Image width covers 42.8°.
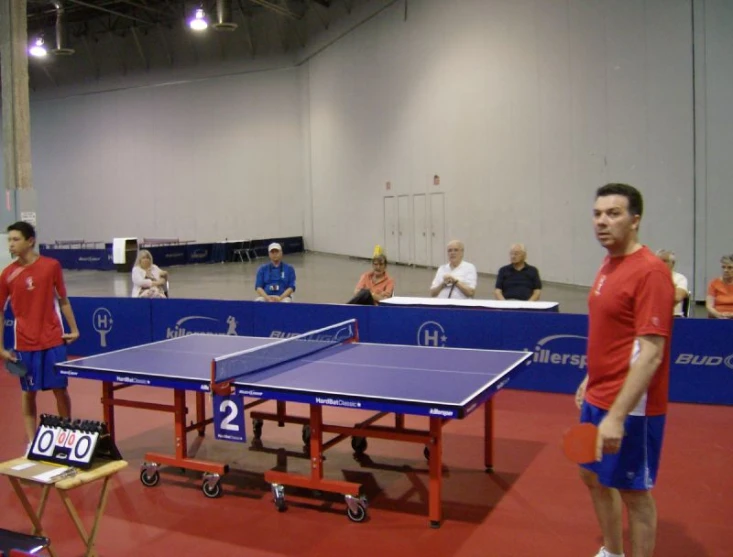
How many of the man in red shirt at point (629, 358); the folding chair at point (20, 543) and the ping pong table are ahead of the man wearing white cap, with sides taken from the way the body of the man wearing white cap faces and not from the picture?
3

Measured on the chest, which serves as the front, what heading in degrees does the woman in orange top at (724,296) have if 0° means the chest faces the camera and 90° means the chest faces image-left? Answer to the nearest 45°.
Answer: approximately 0°

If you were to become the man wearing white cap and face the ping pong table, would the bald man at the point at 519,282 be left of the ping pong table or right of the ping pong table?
left

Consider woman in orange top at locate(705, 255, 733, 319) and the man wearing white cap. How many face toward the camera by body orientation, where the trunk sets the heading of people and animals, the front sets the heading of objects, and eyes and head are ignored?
2

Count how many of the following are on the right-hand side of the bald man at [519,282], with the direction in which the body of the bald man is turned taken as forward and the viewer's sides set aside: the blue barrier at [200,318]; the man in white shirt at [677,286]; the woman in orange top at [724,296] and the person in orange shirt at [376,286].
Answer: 2

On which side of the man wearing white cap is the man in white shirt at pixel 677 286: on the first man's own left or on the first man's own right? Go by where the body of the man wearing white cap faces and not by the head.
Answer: on the first man's own left

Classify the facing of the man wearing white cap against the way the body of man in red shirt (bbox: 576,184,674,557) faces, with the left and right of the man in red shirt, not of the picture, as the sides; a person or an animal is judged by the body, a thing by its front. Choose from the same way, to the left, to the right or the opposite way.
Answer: to the left

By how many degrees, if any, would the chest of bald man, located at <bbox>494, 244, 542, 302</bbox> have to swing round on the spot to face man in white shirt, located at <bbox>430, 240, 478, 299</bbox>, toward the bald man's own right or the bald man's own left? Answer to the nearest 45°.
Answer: approximately 90° to the bald man's own right

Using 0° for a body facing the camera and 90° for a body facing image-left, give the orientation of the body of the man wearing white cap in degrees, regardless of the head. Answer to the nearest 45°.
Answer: approximately 0°
